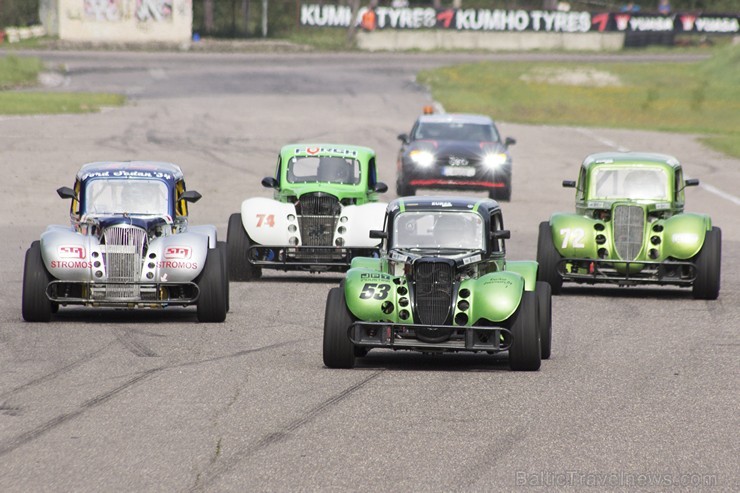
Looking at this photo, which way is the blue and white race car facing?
toward the camera

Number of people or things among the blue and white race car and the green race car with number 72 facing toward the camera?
2

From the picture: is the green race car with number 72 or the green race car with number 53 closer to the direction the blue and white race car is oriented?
the green race car with number 53

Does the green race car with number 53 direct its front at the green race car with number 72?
no

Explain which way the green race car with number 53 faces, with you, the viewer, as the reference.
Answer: facing the viewer

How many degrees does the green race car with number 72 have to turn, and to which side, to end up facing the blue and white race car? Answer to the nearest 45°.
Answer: approximately 45° to its right

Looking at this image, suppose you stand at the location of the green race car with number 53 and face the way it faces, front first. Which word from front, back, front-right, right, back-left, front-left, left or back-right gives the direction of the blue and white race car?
back-right

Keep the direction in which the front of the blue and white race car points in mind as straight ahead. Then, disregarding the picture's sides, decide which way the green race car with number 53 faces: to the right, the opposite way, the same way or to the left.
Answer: the same way

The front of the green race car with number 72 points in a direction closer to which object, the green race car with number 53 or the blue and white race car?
the green race car with number 53

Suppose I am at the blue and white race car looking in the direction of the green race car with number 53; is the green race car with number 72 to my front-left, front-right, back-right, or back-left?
front-left

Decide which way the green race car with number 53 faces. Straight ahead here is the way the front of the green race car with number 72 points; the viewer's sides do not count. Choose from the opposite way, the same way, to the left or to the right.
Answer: the same way

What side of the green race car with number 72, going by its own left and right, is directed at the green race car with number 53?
front

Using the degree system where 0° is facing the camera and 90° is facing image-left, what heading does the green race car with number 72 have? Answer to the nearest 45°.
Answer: approximately 0°

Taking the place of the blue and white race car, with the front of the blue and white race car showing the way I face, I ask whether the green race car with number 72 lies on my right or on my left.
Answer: on my left

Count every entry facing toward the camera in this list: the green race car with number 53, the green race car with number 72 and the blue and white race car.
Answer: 3
